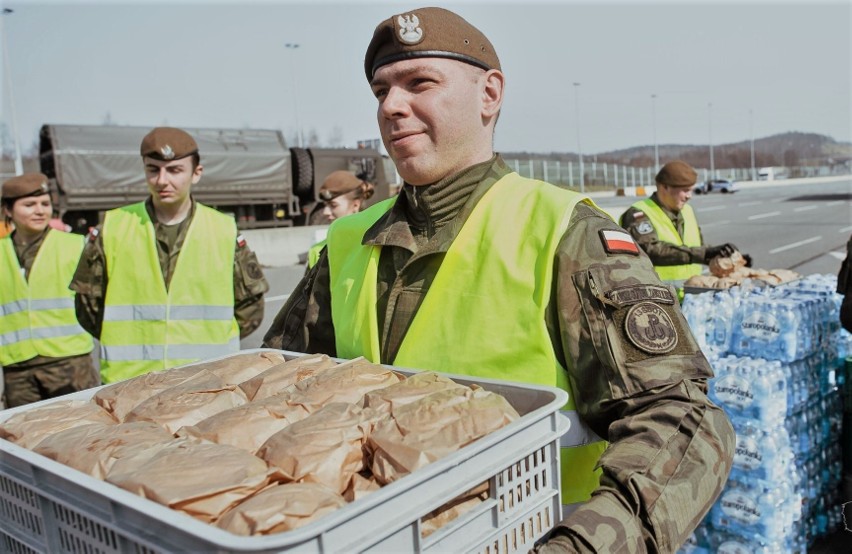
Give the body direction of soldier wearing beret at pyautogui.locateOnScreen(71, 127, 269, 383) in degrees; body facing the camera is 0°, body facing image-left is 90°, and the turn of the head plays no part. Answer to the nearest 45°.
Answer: approximately 0°

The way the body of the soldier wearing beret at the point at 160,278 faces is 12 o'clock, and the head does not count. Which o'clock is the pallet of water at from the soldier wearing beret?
The pallet of water is roughly at 10 o'clock from the soldier wearing beret.

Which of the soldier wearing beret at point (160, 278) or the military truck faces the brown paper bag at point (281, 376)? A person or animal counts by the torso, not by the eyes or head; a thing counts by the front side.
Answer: the soldier wearing beret

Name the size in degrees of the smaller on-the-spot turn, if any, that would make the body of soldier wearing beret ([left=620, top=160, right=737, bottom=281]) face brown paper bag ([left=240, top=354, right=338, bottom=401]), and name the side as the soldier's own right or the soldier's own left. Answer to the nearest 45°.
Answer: approximately 45° to the soldier's own right

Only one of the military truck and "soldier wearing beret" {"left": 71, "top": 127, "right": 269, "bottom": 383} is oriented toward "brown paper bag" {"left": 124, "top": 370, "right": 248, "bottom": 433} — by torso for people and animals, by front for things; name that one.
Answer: the soldier wearing beret

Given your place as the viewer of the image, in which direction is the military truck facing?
facing to the right of the viewer

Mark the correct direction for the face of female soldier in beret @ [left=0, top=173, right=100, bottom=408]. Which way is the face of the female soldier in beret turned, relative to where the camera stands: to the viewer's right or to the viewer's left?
to the viewer's right

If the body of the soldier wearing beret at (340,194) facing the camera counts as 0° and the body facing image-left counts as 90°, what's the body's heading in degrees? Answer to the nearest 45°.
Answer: approximately 45°
